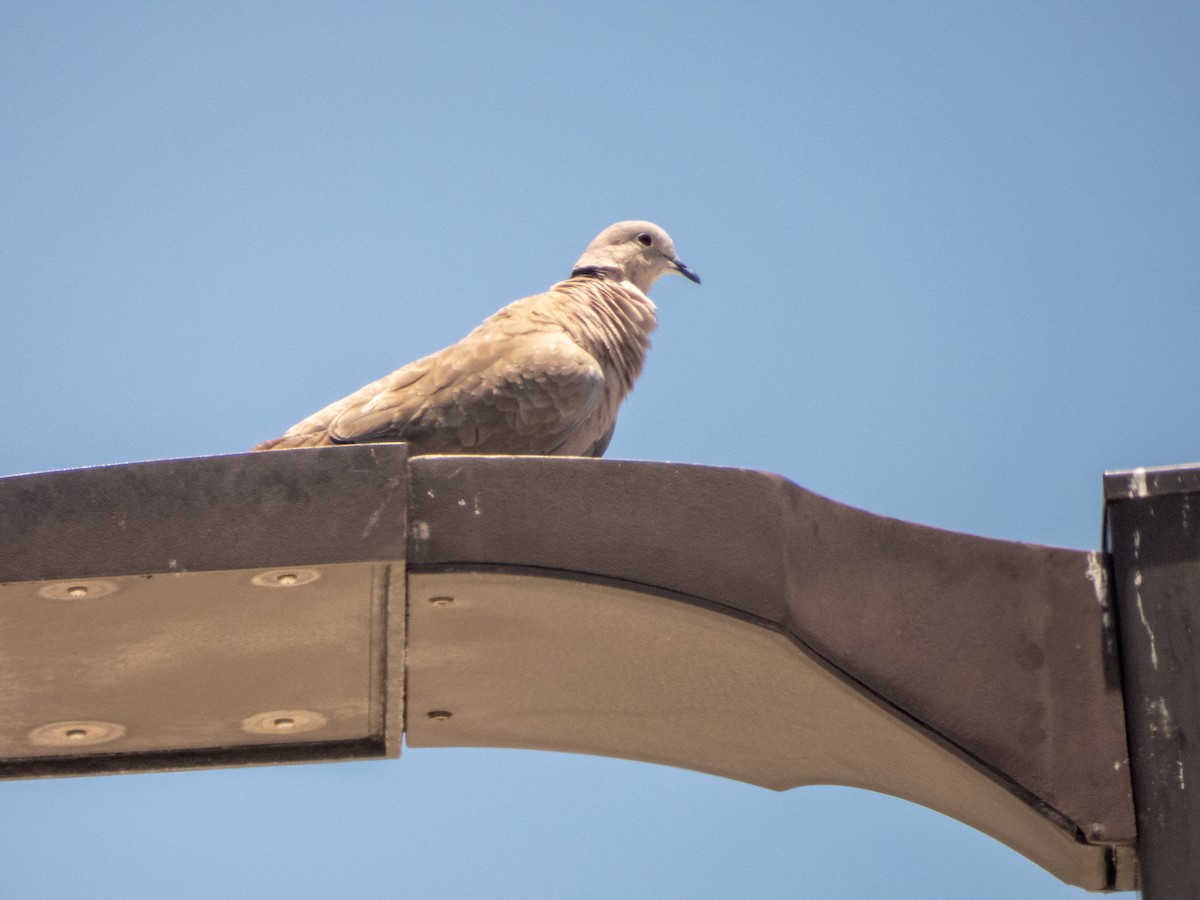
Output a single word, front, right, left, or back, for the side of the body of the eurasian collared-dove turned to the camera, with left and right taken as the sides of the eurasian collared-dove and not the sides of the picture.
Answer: right

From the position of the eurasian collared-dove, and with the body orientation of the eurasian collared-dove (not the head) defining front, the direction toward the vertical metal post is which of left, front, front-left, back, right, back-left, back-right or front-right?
front-right
